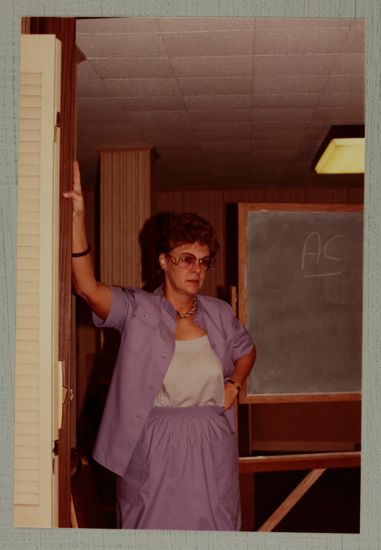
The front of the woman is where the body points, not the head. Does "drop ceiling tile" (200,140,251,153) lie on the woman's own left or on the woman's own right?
on the woman's own left

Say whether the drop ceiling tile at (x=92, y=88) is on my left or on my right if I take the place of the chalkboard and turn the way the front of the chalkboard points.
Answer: on my right

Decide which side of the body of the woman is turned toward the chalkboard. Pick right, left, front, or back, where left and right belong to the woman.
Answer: left

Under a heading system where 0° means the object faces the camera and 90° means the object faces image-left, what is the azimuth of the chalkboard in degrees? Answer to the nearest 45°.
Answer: approximately 0°

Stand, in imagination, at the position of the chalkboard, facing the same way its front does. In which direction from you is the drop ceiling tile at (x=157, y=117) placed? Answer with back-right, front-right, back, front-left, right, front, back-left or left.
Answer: back-right

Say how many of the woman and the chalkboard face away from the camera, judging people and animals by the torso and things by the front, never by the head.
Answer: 0

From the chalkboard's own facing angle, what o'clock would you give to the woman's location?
The woman is roughly at 1 o'clock from the chalkboard.
